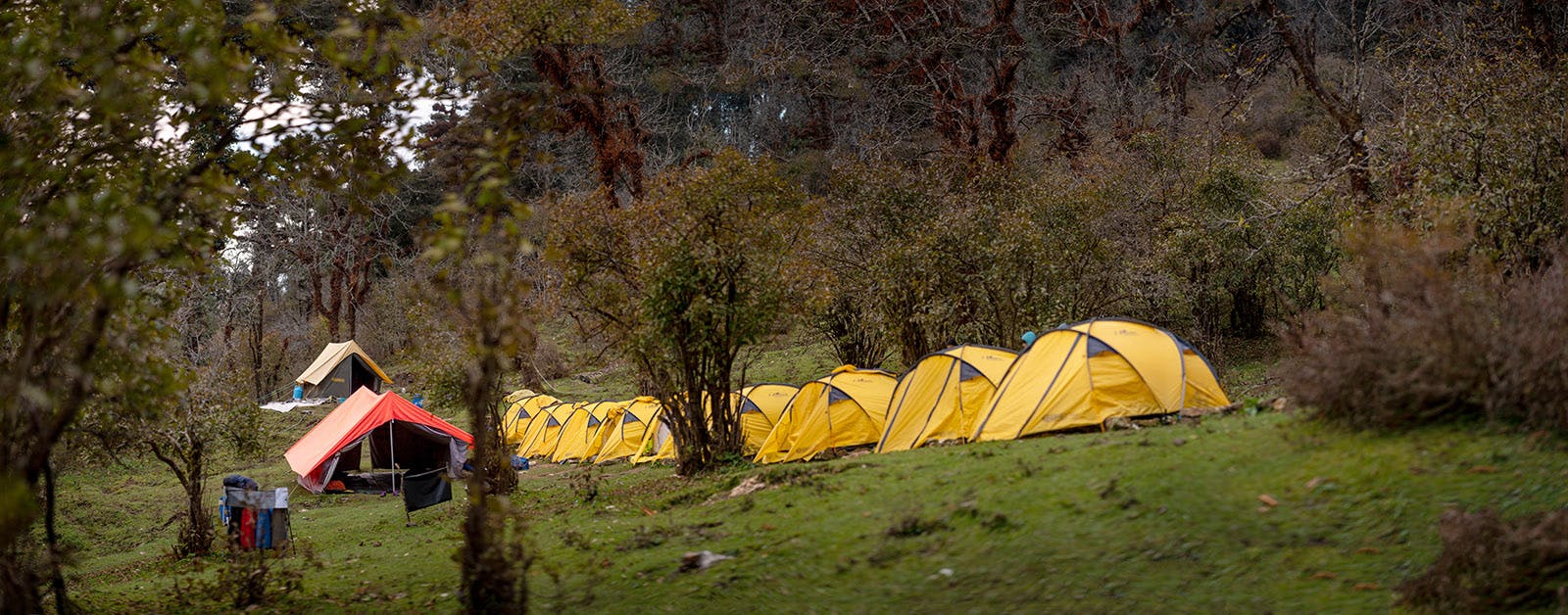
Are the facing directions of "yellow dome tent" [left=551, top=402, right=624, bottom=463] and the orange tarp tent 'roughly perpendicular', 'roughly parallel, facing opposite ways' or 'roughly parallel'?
roughly perpendicular

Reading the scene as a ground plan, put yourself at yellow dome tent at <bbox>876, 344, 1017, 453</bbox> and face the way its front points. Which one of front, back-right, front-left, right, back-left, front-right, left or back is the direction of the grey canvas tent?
right

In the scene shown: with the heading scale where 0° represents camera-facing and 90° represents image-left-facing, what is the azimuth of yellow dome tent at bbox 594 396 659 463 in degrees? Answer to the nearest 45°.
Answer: approximately 45°

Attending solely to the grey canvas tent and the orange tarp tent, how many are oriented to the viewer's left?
0

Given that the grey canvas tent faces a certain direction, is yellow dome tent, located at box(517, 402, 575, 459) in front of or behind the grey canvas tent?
in front

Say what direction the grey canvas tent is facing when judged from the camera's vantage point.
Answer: facing the viewer and to the right of the viewer

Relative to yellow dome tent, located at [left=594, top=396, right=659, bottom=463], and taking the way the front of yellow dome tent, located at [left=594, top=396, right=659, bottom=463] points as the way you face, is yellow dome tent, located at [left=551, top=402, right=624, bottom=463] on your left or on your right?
on your right

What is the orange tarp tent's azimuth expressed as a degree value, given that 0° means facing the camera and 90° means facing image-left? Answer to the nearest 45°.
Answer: approximately 315°

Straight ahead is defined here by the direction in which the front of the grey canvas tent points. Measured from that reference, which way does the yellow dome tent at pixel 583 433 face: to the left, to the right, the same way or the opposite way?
to the right

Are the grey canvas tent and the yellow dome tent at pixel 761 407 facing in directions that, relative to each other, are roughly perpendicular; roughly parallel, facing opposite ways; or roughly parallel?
roughly perpendicular

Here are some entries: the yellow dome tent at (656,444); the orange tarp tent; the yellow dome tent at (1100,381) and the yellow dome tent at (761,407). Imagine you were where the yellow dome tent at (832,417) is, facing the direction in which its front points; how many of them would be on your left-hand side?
1

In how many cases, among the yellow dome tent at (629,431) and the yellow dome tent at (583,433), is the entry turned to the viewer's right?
0
